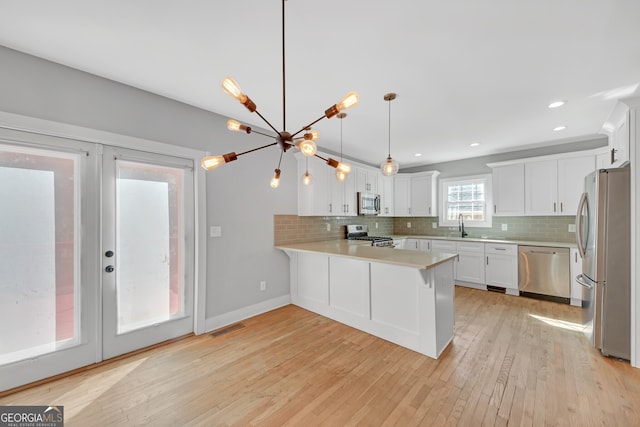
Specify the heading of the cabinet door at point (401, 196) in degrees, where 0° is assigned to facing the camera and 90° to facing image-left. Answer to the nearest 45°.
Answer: approximately 0°

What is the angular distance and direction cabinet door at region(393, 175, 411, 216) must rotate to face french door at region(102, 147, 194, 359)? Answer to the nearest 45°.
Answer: approximately 45° to its right

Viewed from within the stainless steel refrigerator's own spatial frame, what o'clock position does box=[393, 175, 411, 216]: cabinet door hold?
The cabinet door is roughly at 1 o'clock from the stainless steel refrigerator.

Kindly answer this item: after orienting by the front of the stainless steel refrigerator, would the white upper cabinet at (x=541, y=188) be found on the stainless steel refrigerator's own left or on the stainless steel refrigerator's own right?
on the stainless steel refrigerator's own right

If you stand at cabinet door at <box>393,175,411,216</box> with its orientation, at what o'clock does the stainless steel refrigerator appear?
The stainless steel refrigerator is roughly at 11 o'clock from the cabinet door.

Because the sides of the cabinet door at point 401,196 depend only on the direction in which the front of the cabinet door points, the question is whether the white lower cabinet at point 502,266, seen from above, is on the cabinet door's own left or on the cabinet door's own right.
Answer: on the cabinet door's own left

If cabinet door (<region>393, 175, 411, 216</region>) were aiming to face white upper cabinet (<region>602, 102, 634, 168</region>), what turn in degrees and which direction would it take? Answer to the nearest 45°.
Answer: approximately 45° to its left

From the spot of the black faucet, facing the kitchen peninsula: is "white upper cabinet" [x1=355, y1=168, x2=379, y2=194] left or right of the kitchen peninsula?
right

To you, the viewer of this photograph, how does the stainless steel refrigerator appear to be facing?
facing to the left of the viewer

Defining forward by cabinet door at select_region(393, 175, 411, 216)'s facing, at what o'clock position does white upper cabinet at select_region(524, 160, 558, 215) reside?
The white upper cabinet is roughly at 10 o'clock from the cabinet door.

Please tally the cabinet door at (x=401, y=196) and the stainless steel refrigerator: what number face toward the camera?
1

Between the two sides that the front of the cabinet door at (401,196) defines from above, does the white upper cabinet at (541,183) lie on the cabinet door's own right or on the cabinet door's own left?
on the cabinet door's own left
